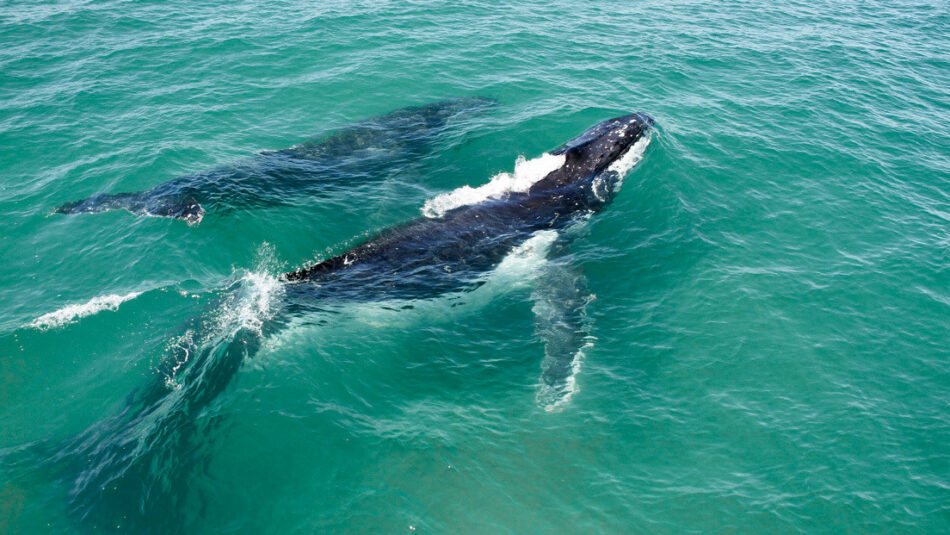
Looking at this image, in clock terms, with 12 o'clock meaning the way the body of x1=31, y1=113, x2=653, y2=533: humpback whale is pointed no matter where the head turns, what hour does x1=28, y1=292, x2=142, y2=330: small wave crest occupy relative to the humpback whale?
The small wave crest is roughly at 8 o'clock from the humpback whale.

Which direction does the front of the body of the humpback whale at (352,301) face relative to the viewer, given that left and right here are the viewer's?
facing away from the viewer and to the right of the viewer

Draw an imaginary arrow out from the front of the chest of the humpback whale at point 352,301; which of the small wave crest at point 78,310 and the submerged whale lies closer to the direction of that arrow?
the submerged whale
